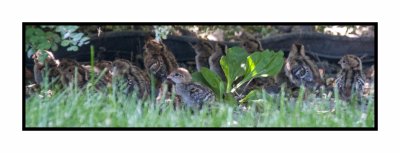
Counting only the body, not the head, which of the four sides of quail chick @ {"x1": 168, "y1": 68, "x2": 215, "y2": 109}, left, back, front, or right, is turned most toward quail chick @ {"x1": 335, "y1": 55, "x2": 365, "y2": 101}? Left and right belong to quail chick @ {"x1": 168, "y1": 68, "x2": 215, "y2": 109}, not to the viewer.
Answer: back

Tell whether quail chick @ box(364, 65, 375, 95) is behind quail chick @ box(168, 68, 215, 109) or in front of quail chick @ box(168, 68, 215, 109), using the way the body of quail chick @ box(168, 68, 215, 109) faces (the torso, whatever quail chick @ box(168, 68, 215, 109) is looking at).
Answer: behind

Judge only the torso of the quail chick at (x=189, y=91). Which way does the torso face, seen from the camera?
to the viewer's left

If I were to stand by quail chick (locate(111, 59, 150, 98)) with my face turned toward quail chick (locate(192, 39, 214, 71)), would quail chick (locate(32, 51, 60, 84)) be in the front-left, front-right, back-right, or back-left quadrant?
back-left
